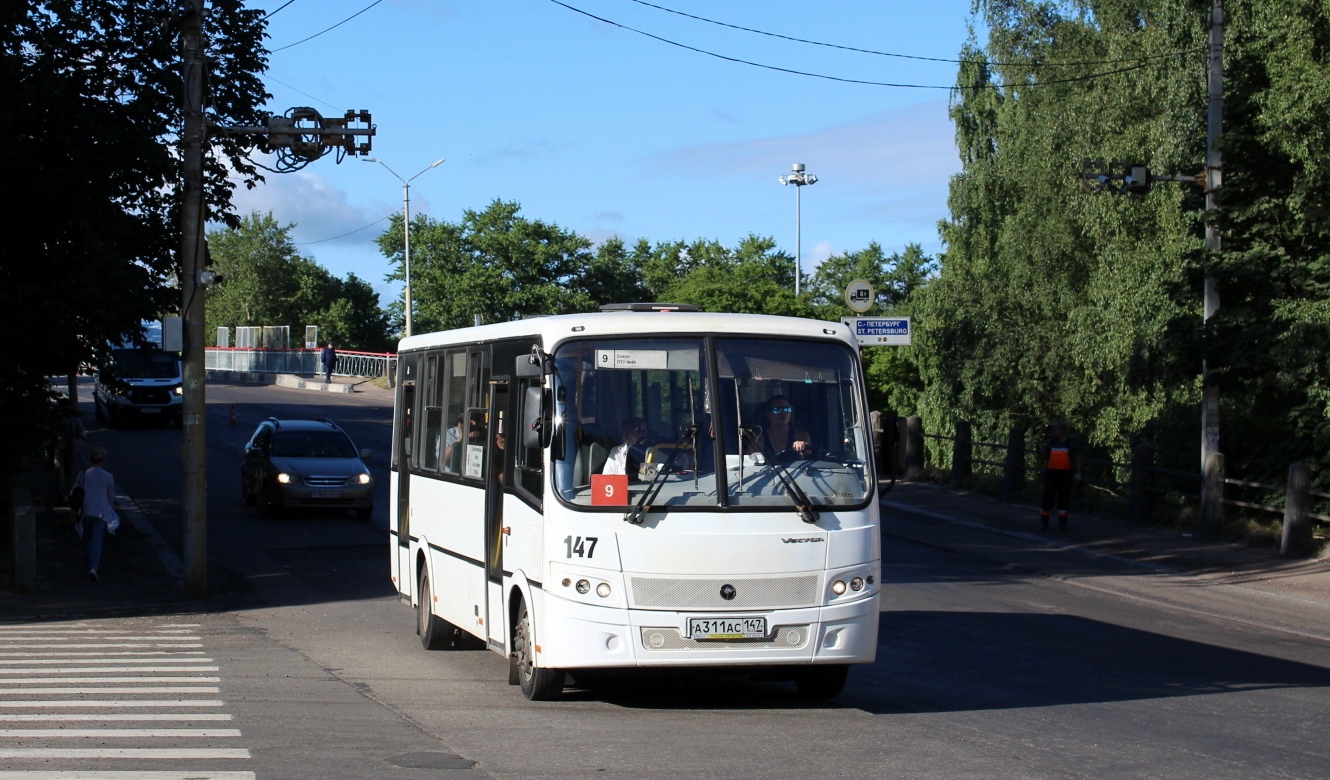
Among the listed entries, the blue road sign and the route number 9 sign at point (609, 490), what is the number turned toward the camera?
2

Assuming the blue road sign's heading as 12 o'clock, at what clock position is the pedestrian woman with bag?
The pedestrian woman with bag is roughly at 2 o'clock from the blue road sign.

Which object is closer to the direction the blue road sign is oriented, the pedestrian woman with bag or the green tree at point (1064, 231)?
the pedestrian woman with bag

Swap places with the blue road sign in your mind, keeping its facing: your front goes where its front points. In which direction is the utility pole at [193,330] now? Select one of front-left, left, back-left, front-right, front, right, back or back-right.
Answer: front-right

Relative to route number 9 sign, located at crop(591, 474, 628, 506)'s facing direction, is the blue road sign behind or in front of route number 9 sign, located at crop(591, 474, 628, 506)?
behind

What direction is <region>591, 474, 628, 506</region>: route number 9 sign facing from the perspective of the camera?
toward the camera

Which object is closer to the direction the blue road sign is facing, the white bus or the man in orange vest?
the white bus

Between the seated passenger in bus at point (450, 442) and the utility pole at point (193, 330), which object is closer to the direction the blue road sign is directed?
the seated passenger in bus

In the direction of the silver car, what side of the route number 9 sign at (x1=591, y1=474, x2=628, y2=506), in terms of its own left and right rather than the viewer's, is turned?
back

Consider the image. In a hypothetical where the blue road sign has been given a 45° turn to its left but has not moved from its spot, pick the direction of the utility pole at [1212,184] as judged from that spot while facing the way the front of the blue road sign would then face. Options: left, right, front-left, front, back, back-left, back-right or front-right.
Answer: front-left

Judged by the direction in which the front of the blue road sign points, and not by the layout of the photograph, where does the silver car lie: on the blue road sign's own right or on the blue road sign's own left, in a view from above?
on the blue road sign's own right
